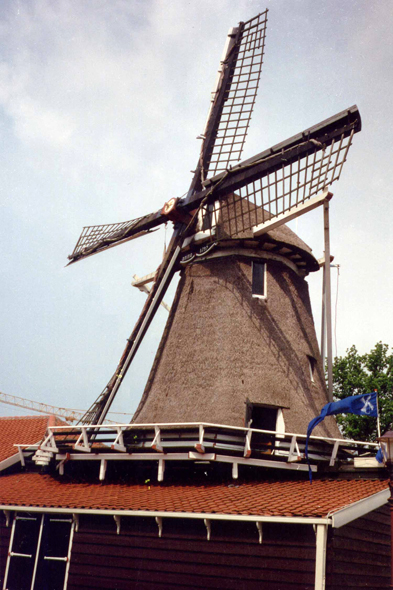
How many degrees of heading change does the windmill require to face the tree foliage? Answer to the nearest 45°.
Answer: approximately 180°

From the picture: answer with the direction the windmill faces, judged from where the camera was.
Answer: facing the viewer and to the left of the viewer

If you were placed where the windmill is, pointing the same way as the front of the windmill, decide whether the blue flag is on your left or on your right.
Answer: on your left

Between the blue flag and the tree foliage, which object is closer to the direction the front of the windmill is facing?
the blue flag
